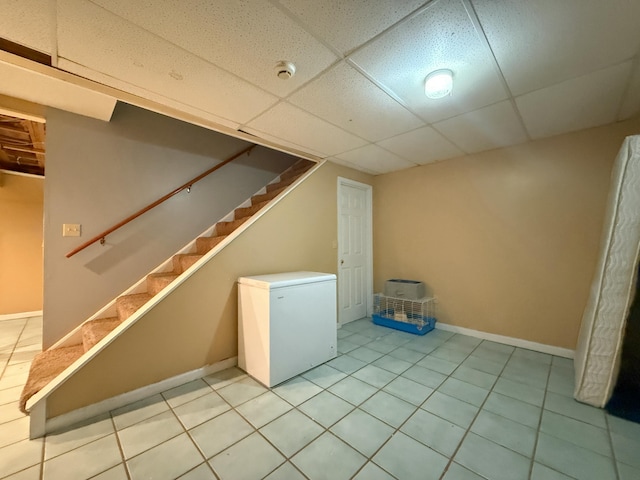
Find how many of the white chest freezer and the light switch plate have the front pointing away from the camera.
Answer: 0

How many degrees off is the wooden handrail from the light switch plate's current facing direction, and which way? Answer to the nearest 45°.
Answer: approximately 90° to its left

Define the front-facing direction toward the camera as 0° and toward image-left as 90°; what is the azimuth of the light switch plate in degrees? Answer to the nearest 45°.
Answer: approximately 0°

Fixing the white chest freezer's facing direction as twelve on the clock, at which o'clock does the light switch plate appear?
The light switch plate is roughly at 5 o'clock from the white chest freezer.

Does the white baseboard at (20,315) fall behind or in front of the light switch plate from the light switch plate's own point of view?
behind

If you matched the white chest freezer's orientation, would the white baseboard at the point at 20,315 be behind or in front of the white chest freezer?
behind

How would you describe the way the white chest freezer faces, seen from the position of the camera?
facing the viewer and to the right of the viewer
